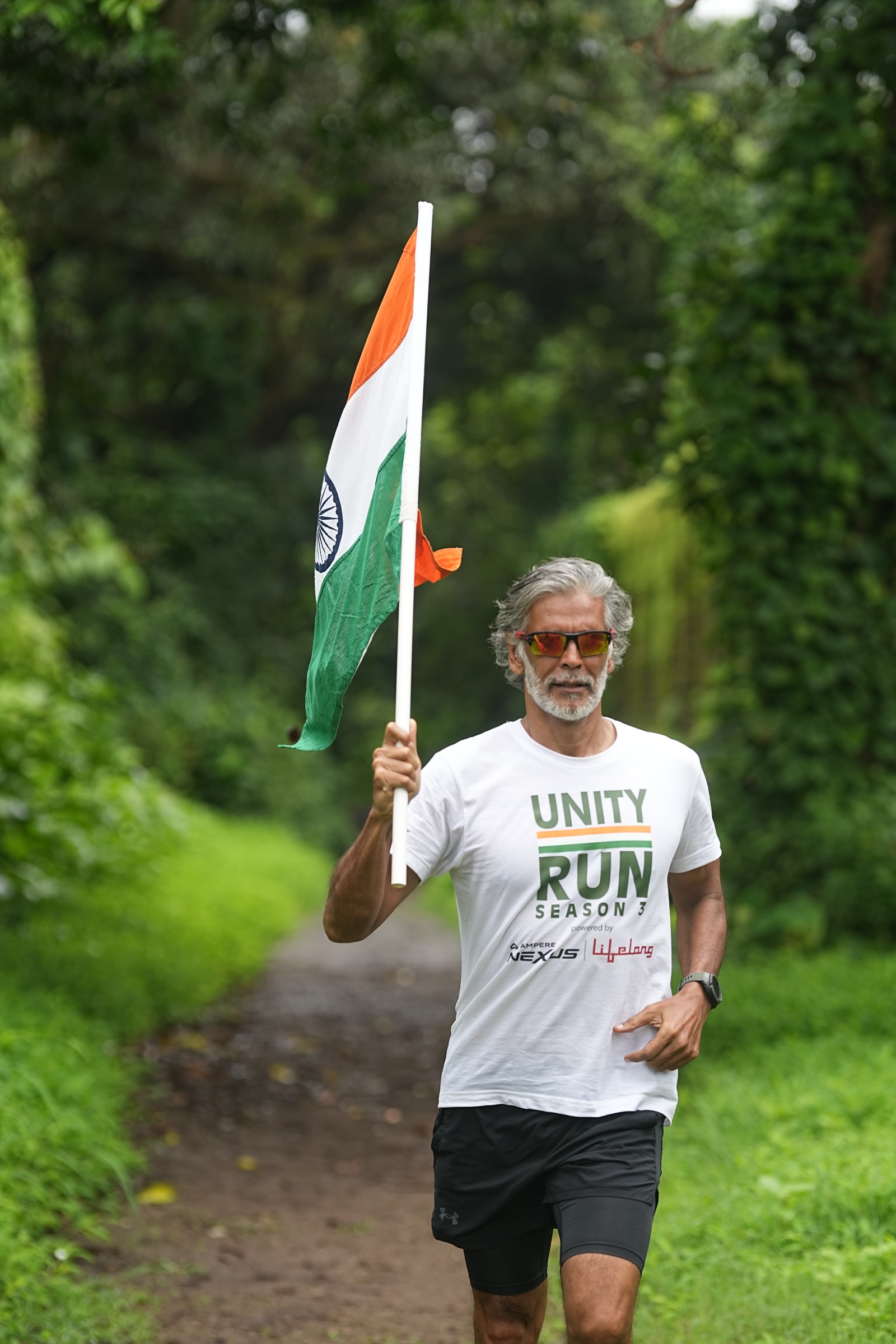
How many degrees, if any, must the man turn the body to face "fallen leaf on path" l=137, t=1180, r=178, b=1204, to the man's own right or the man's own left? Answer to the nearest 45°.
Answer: approximately 135° to the man's own right

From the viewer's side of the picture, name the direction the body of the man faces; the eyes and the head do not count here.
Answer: toward the camera

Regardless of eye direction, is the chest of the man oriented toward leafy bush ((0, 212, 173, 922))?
no

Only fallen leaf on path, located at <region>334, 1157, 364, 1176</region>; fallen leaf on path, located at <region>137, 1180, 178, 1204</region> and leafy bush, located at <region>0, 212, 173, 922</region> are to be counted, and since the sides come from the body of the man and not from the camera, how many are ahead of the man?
0

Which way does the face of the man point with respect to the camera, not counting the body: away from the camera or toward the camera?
toward the camera
